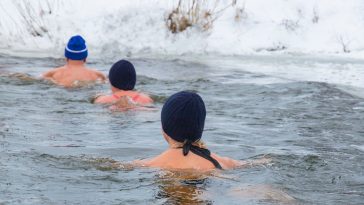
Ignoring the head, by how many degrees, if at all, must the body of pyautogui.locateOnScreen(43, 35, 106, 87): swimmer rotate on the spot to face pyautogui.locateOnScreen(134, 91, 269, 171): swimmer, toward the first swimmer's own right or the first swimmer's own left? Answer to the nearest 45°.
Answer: approximately 180°

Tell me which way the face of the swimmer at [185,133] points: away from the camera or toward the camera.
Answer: away from the camera

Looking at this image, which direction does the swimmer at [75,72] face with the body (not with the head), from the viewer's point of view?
away from the camera

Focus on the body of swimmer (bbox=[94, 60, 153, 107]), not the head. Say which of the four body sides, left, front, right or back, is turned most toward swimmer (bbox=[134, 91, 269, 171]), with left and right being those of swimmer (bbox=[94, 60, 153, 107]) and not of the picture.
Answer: back

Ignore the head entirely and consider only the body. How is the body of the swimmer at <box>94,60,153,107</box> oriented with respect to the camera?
away from the camera

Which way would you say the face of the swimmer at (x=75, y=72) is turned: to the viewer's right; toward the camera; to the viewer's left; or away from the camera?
away from the camera

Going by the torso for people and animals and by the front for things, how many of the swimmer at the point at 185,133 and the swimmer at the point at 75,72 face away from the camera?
2

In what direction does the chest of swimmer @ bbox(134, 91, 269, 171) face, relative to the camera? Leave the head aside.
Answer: away from the camera

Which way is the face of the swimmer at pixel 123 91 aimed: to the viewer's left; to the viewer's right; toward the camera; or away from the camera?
away from the camera
